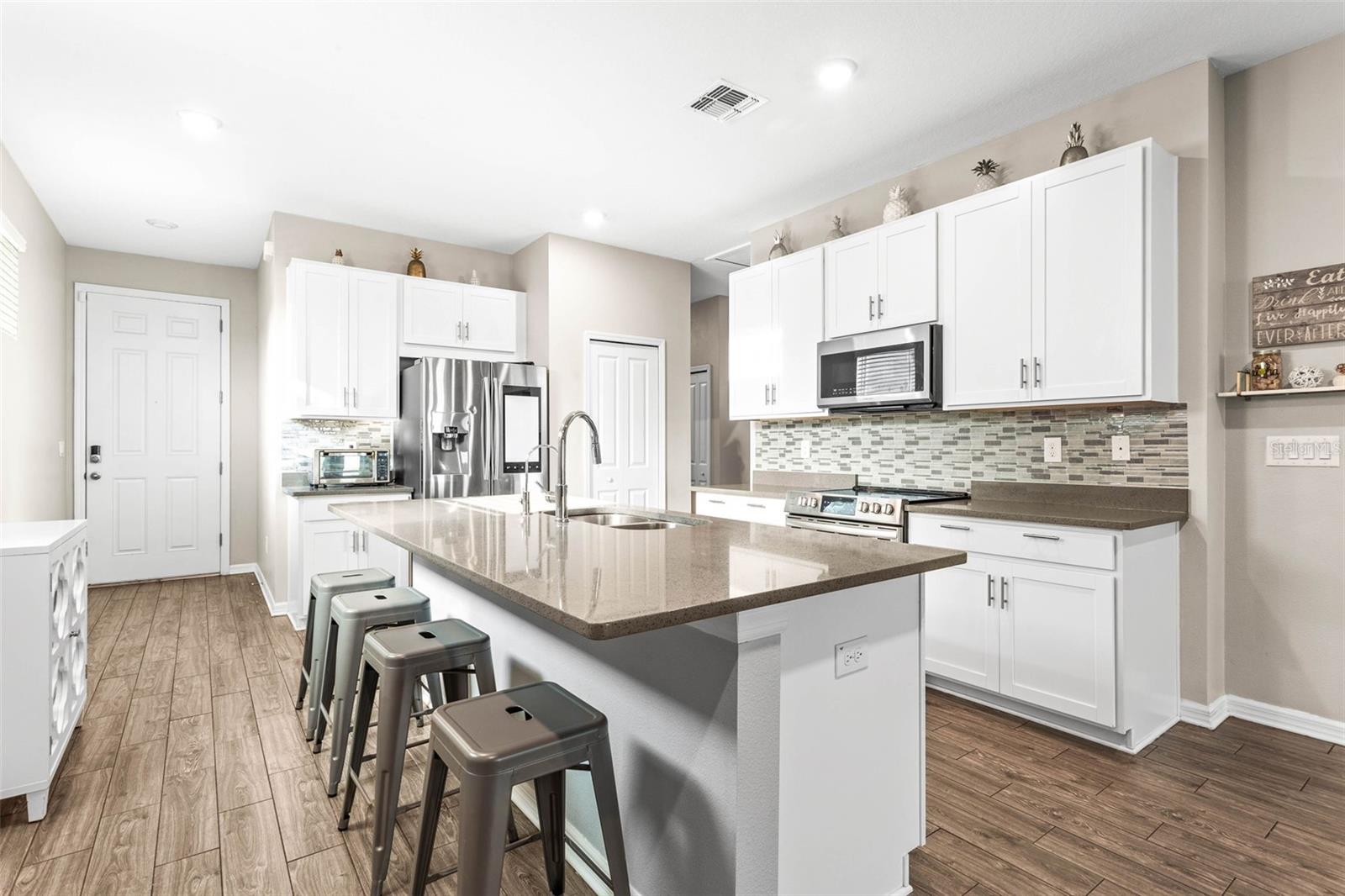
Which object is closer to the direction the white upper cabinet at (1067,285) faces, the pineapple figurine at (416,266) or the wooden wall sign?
the pineapple figurine

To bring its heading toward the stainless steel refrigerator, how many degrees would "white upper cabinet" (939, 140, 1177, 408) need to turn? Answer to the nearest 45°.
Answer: approximately 45° to its right

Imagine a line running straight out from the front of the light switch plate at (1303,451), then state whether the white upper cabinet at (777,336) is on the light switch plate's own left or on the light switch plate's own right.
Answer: on the light switch plate's own right

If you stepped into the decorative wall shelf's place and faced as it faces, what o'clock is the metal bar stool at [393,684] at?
The metal bar stool is roughly at 1 o'clock from the decorative wall shelf.

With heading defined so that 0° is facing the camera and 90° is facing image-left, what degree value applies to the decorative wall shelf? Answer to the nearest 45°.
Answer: approximately 0°

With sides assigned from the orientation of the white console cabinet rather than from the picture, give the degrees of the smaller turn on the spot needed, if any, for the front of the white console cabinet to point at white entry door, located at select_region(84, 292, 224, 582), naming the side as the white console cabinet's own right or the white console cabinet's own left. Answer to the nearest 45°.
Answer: approximately 90° to the white console cabinet's own left

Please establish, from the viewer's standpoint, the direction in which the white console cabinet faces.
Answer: facing to the right of the viewer

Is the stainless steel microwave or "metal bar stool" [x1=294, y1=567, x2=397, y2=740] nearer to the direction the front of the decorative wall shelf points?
the metal bar stool

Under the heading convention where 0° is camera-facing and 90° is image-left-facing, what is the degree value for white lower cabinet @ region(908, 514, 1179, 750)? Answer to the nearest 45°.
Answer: approximately 45°
